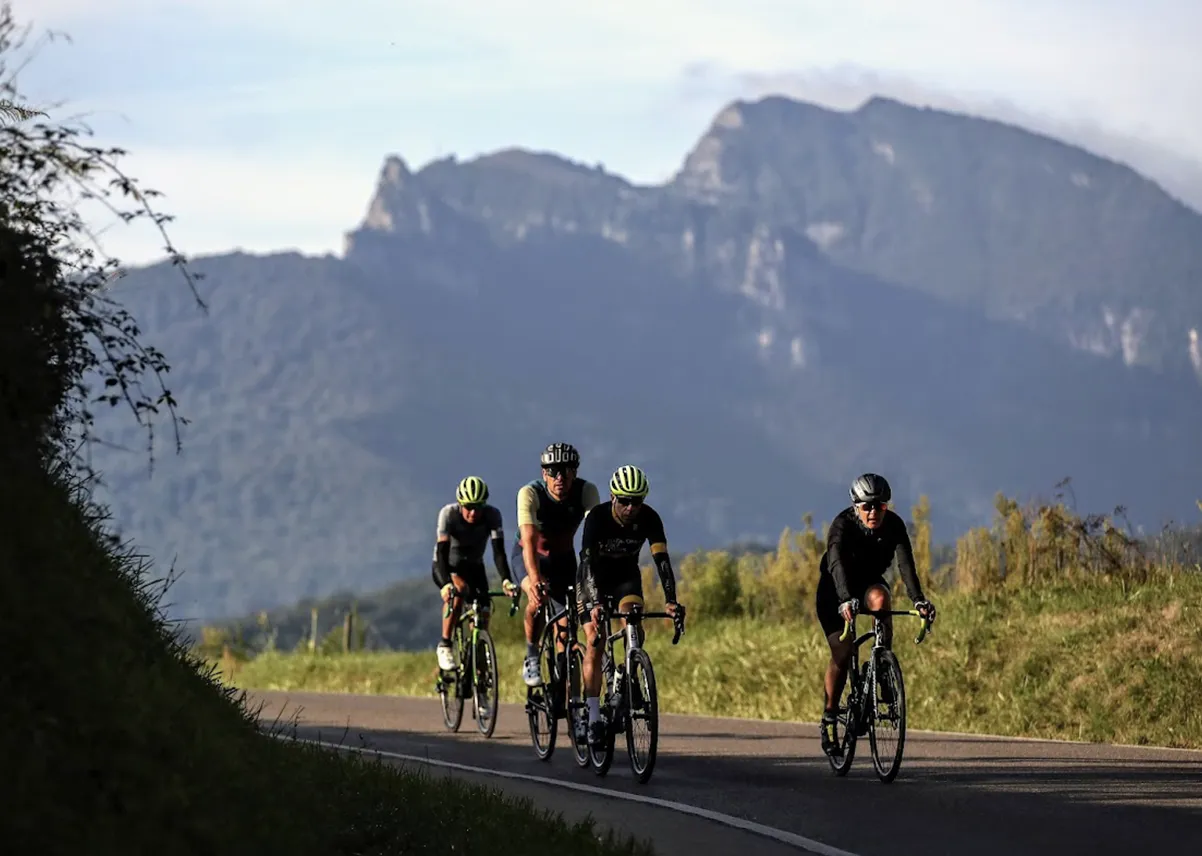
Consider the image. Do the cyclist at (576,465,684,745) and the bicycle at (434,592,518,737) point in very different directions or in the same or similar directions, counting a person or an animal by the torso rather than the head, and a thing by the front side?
same or similar directions

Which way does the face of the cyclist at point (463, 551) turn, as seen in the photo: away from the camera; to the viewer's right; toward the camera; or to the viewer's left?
toward the camera

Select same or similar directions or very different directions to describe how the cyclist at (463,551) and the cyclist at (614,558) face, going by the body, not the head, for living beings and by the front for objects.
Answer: same or similar directions

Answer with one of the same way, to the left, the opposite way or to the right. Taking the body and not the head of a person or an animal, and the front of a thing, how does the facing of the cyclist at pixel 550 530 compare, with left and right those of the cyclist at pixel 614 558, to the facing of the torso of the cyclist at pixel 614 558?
the same way

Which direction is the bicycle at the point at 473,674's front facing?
toward the camera

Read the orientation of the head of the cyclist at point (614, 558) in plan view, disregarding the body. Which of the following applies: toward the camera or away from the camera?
toward the camera

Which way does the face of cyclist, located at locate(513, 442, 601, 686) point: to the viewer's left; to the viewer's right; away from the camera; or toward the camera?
toward the camera

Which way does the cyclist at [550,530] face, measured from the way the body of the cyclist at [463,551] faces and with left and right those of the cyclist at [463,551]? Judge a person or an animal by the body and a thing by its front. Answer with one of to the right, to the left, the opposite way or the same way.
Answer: the same way

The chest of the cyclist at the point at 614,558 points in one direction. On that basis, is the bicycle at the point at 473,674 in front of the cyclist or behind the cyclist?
behind

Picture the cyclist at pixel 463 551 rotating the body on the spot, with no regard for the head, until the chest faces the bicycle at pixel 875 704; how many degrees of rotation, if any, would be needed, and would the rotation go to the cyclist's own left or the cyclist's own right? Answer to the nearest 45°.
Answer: approximately 45° to the cyclist's own left

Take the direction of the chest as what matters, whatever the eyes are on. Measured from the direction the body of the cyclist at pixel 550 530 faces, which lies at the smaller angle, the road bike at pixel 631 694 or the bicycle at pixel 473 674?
the road bike

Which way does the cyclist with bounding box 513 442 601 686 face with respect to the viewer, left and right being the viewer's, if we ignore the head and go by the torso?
facing the viewer

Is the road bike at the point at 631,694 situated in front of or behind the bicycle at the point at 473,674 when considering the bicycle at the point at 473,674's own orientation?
in front

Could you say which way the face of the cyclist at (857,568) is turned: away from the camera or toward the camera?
toward the camera

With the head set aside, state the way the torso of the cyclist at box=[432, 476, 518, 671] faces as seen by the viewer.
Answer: toward the camera
